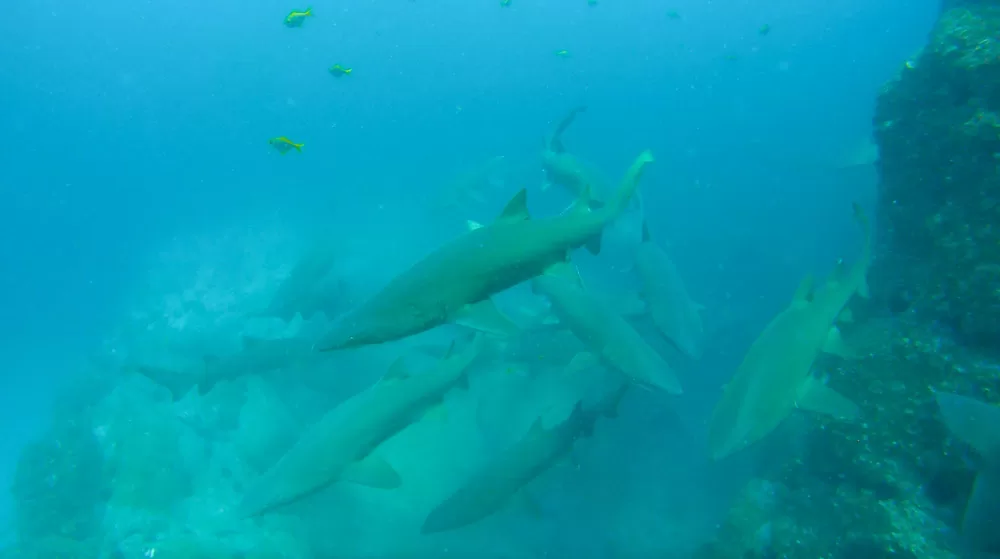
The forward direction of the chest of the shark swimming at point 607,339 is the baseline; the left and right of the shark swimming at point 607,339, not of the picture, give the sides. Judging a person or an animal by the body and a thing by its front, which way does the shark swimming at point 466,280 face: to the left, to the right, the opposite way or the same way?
the opposite way

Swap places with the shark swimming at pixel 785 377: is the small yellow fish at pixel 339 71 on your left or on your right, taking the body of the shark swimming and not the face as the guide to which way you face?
on your right

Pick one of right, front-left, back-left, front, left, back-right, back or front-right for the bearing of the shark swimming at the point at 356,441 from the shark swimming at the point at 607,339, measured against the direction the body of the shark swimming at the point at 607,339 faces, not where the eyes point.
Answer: back-right

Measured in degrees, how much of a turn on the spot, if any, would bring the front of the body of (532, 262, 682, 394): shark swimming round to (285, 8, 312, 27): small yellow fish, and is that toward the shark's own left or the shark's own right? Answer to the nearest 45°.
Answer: approximately 135° to the shark's own right

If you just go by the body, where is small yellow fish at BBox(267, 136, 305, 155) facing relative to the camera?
to the viewer's left

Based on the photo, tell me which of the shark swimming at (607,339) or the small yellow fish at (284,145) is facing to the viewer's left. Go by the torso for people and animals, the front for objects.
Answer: the small yellow fish

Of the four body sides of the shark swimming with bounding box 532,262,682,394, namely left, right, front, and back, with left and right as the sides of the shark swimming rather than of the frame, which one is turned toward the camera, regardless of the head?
right

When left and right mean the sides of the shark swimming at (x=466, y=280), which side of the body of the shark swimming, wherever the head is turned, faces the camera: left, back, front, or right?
left

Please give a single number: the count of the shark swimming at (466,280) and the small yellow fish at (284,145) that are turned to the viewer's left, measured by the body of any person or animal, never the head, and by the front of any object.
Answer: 2

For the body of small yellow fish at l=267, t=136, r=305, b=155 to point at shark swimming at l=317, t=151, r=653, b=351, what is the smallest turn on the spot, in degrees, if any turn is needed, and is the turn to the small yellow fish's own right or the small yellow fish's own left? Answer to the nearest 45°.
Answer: approximately 180°

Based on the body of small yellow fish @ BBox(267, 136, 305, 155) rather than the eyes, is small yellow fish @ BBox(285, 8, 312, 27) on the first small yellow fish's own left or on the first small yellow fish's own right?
on the first small yellow fish's own right

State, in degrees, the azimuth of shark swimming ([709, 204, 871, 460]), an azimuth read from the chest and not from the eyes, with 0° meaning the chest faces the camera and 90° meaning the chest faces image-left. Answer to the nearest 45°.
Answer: approximately 45°
